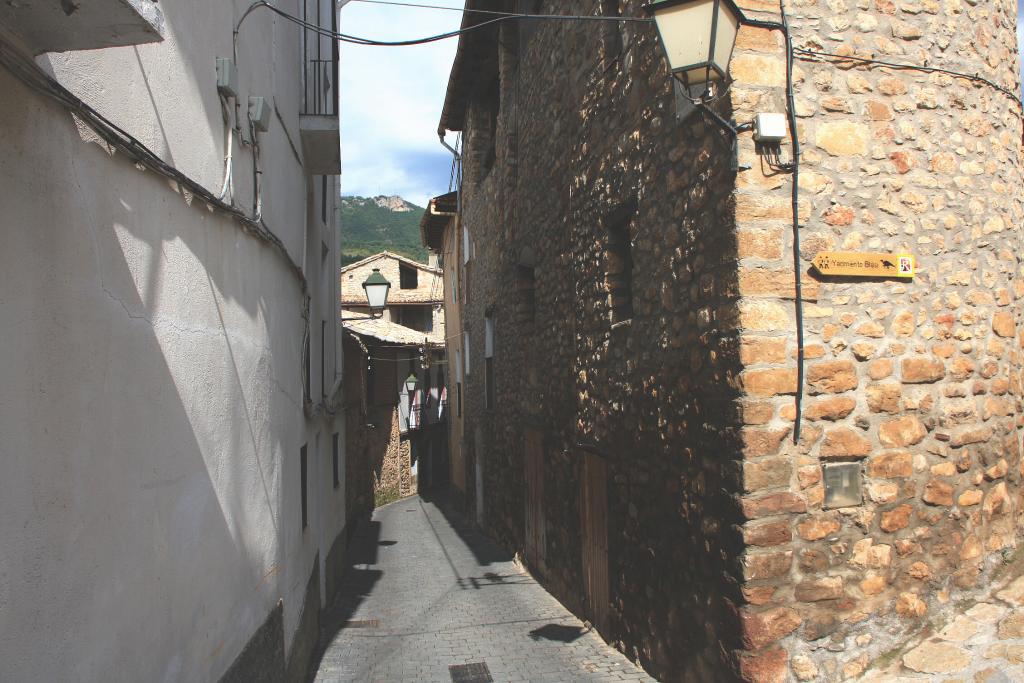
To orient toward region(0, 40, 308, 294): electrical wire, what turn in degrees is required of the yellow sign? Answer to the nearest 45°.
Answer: approximately 45° to its right

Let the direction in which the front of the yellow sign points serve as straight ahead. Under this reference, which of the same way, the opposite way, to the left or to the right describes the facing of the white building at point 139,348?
to the left

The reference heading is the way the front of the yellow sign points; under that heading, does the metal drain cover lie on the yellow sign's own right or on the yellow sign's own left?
on the yellow sign's own right

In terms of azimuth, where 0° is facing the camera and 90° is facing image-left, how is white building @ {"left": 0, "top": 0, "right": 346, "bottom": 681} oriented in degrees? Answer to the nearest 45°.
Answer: approximately 315°

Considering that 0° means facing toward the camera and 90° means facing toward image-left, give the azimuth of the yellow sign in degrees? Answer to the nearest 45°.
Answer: approximately 0°

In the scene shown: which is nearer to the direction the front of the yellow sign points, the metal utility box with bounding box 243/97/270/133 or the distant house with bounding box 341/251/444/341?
the metal utility box
